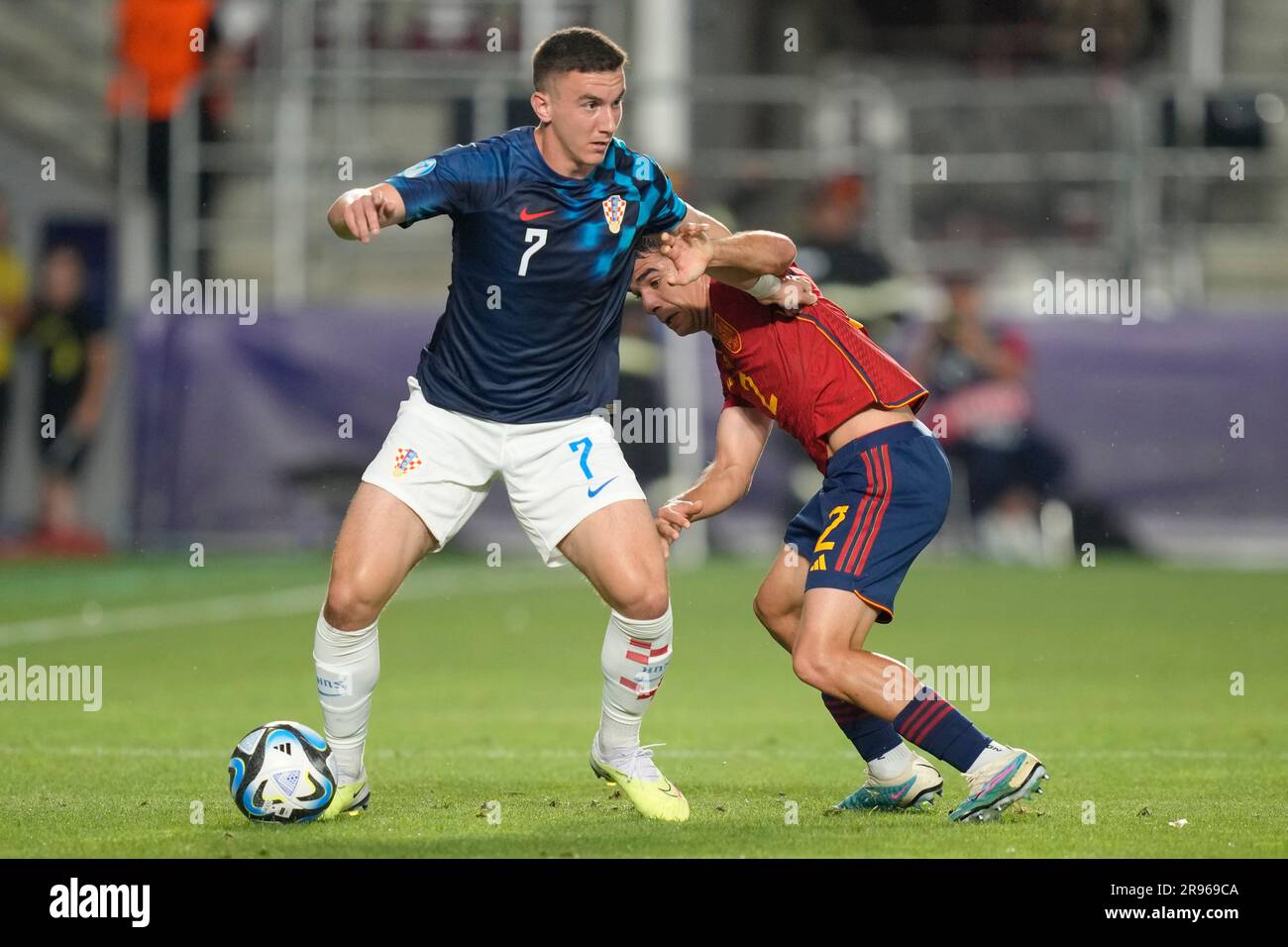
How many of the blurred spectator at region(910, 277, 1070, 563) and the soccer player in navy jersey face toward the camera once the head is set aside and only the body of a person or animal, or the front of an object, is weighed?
2

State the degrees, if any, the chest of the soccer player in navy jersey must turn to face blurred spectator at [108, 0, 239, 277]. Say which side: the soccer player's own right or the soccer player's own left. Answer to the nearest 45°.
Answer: approximately 180°

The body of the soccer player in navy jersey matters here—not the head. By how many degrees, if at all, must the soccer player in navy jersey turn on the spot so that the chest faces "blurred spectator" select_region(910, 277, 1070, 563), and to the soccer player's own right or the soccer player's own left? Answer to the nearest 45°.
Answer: approximately 180°

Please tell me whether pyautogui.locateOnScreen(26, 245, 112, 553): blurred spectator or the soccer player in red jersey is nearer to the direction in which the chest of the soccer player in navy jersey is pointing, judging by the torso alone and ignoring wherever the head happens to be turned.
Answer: the soccer player in red jersey

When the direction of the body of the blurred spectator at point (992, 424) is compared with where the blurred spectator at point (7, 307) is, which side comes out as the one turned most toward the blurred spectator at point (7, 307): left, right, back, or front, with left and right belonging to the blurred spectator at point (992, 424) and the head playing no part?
right

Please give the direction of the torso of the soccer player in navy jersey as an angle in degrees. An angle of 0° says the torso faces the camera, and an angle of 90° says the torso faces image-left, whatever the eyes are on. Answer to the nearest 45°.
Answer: approximately 0°

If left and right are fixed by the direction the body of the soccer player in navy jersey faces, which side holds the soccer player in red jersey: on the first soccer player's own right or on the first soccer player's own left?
on the first soccer player's own left

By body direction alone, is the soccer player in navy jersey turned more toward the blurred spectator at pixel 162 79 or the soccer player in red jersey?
the soccer player in red jersey

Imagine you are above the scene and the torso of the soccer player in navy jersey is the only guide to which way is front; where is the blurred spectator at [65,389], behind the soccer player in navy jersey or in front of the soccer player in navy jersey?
behind
